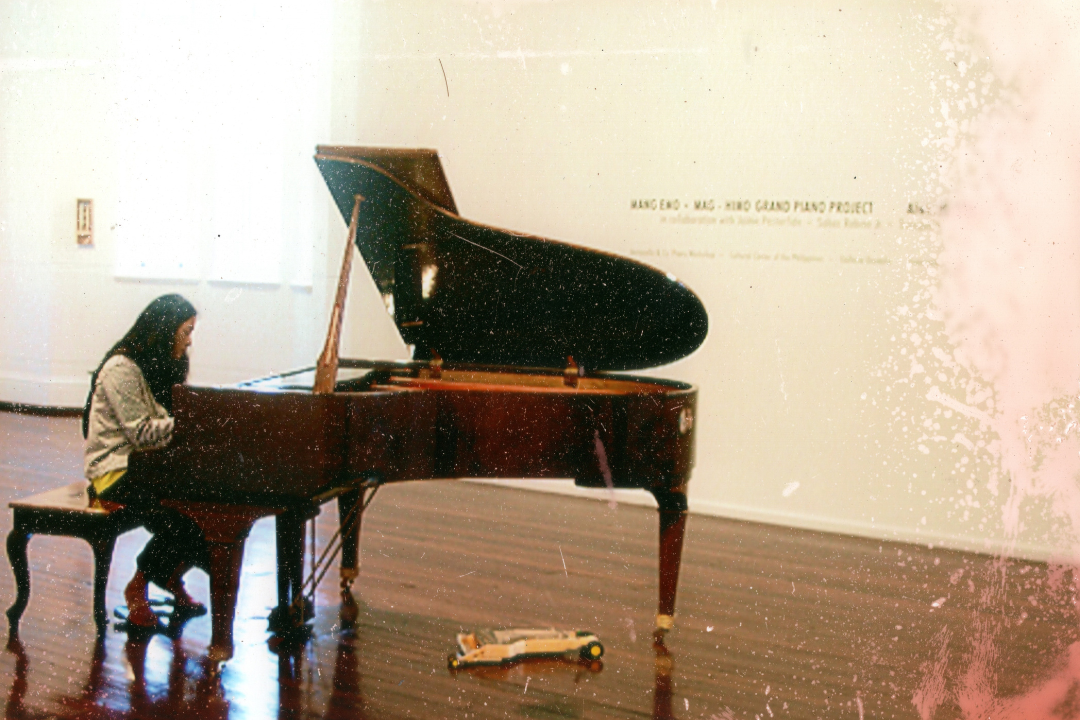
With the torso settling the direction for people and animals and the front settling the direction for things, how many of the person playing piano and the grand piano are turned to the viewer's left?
1

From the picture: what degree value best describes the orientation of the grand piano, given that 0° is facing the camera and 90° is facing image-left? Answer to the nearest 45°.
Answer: approximately 90°

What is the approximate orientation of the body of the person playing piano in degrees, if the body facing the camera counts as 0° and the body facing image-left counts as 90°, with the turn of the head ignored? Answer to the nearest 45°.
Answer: approximately 270°

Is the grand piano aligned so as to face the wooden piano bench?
yes

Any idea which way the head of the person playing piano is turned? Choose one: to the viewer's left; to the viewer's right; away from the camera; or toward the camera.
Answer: to the viewer's right

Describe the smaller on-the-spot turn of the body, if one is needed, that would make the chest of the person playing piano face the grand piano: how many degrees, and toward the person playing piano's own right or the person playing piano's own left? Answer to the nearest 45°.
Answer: approximately 45° to the person playing piano's own right

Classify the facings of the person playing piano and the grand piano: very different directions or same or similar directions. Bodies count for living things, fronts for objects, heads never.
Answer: very different directions
